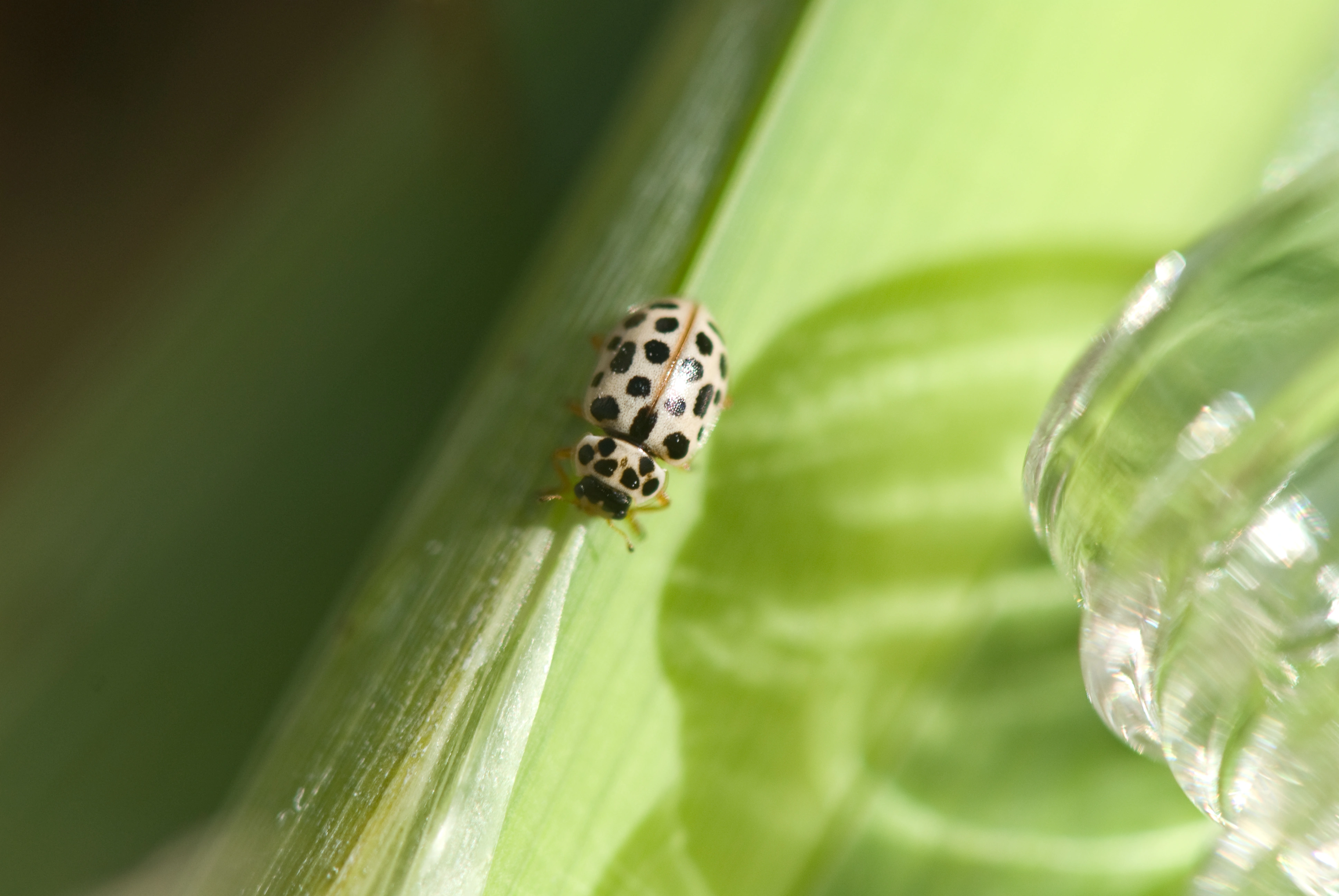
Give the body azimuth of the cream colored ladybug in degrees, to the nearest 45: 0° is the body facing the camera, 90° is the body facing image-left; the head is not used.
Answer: approximately 45°
